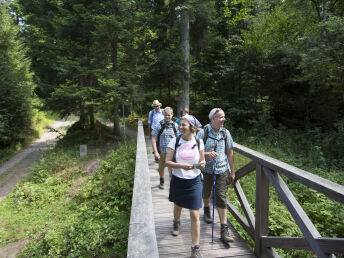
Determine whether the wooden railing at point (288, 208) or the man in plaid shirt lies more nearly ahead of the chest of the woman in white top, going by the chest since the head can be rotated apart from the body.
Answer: the wooden railing

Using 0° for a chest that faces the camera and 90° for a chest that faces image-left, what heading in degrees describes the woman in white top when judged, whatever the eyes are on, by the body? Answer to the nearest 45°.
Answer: approximately 0°

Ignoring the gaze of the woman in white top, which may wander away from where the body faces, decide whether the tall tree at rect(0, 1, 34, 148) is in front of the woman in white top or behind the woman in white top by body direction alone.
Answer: behind

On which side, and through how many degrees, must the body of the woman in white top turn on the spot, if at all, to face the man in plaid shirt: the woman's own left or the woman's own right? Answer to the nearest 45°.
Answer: approximately 135° to the woman's own left

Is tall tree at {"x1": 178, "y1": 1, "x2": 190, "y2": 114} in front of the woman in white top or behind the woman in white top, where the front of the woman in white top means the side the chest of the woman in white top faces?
behind

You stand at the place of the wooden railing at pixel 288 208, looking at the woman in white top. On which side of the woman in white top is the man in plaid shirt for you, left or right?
right
